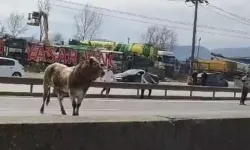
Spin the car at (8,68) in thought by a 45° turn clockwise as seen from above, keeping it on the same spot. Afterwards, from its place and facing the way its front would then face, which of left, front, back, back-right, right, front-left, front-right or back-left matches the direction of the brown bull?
back-left

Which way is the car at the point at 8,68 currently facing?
to the viewer's left

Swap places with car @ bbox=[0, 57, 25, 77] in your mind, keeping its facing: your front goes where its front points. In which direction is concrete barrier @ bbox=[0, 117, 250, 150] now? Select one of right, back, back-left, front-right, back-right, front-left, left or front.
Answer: left
